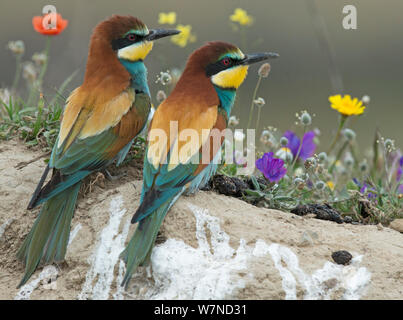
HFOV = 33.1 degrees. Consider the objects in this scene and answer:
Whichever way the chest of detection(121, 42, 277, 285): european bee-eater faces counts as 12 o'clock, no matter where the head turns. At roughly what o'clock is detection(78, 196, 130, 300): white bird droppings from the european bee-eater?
The white bird droppings is roughly at 6 o'clock from the european bee-eater.

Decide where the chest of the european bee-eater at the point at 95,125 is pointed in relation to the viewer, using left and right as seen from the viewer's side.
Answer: facing away from the viewer and to the right of the viewer

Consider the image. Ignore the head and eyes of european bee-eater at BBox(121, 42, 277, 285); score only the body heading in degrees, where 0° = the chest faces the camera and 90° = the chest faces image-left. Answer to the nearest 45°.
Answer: approximately 225°
